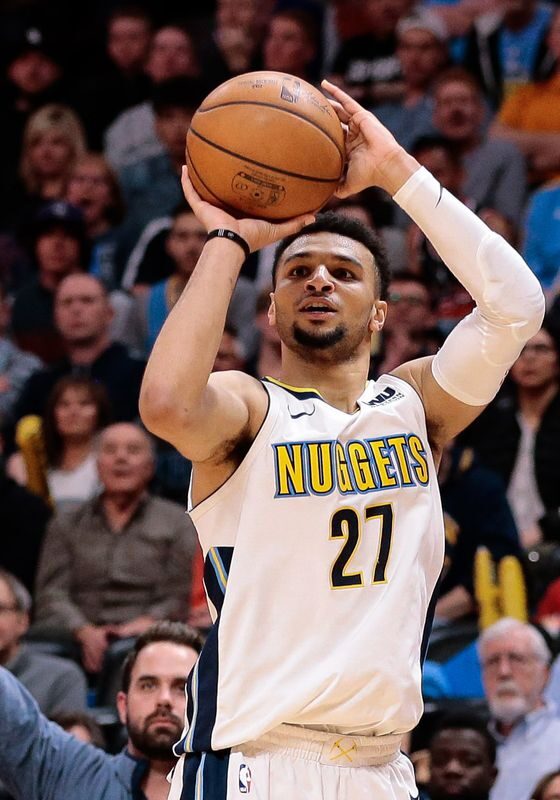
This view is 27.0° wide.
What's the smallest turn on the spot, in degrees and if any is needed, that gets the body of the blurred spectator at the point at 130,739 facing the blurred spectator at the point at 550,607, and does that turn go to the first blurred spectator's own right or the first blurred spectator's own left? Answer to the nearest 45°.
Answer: approximately 135° to the first blurred spectator's own left

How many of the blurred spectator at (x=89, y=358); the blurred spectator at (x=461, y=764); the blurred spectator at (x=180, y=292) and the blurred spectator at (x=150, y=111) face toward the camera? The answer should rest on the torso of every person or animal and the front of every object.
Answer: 4

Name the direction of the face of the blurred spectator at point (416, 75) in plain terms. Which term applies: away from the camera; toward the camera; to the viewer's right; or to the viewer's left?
toward the camera

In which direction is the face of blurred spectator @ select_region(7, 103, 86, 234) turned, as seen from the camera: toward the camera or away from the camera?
toward the camera

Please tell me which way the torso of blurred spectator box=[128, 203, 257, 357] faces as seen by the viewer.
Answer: toward the camera

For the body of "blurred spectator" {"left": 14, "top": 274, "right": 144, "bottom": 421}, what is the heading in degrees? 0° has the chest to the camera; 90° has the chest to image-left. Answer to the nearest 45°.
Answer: approximately 0°

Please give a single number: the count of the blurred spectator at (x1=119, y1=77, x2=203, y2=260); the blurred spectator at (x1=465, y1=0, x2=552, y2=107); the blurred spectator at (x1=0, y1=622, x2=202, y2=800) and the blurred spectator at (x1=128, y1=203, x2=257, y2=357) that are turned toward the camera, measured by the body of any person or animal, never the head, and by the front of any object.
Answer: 4

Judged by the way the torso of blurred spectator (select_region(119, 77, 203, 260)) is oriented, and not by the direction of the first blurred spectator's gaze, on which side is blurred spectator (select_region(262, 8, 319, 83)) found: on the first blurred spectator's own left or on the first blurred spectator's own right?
on the first blurred spectator's own left

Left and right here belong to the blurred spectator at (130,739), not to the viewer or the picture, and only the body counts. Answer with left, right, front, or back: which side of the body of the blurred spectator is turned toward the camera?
front

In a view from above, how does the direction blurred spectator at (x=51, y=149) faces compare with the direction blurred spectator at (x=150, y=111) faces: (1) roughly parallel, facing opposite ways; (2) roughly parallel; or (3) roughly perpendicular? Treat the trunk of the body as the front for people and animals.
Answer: roughly parallel

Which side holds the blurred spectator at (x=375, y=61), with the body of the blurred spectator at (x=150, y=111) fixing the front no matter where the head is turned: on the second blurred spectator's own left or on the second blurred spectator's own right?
on the second blurred spectator's own left

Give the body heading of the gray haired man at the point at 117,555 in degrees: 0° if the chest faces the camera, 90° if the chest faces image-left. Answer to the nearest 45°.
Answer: approximately 0°

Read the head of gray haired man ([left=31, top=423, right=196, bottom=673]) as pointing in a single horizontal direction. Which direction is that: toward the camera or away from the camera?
toward the camera

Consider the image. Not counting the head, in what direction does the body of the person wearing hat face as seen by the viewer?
toward the camera
